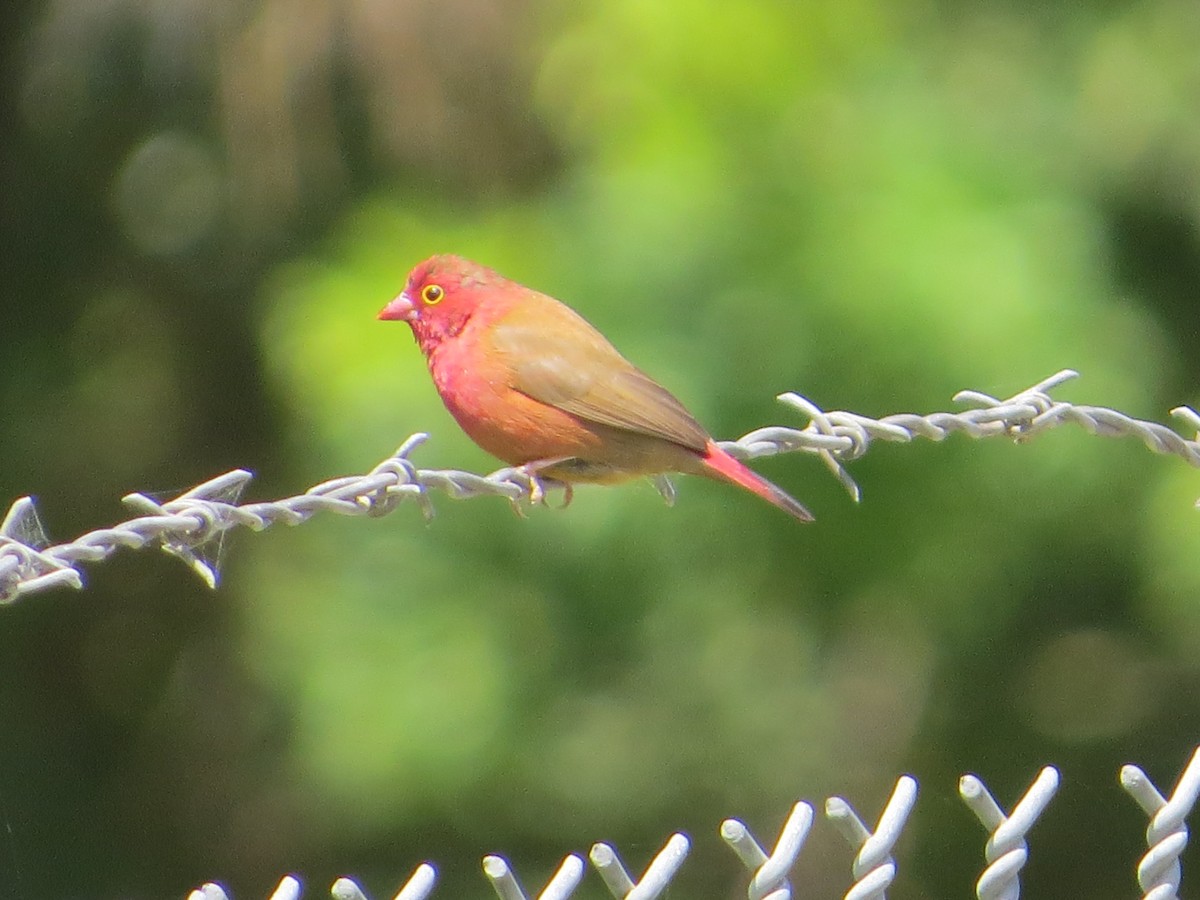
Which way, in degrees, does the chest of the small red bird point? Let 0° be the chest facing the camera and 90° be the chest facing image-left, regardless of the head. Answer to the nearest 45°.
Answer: approximately 90°

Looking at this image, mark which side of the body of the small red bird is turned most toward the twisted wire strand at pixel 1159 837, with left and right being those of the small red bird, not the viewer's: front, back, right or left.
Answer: back
